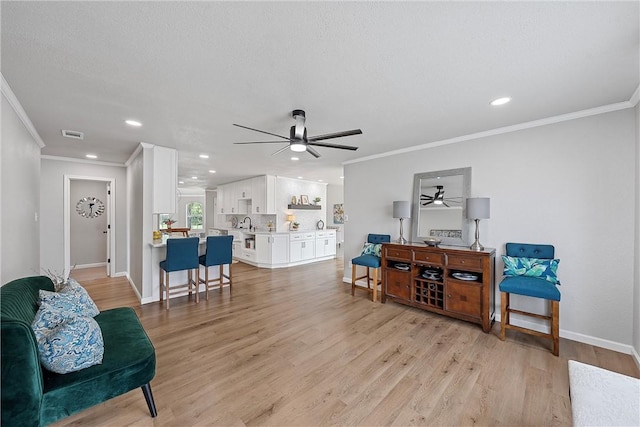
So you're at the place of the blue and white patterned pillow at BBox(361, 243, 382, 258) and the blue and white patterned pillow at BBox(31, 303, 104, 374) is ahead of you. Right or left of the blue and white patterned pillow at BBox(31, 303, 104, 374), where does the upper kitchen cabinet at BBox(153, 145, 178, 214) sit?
right

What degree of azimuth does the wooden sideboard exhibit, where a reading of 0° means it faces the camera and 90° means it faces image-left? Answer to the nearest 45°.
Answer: approximately 45°

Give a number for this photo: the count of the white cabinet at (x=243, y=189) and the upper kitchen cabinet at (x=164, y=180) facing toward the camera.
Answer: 1

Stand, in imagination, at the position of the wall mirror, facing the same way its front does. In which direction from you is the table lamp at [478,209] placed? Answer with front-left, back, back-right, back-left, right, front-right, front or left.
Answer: left

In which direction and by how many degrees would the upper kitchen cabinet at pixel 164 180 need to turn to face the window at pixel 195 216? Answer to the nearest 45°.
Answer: approximately 90° to its left

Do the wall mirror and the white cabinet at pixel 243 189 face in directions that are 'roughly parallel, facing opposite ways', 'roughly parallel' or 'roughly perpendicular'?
roughly perpendicular

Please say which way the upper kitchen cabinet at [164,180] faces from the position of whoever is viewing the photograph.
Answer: facing to the right of the viewer

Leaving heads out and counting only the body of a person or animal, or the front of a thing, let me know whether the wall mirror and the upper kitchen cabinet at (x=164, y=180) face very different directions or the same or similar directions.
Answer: very different directions
